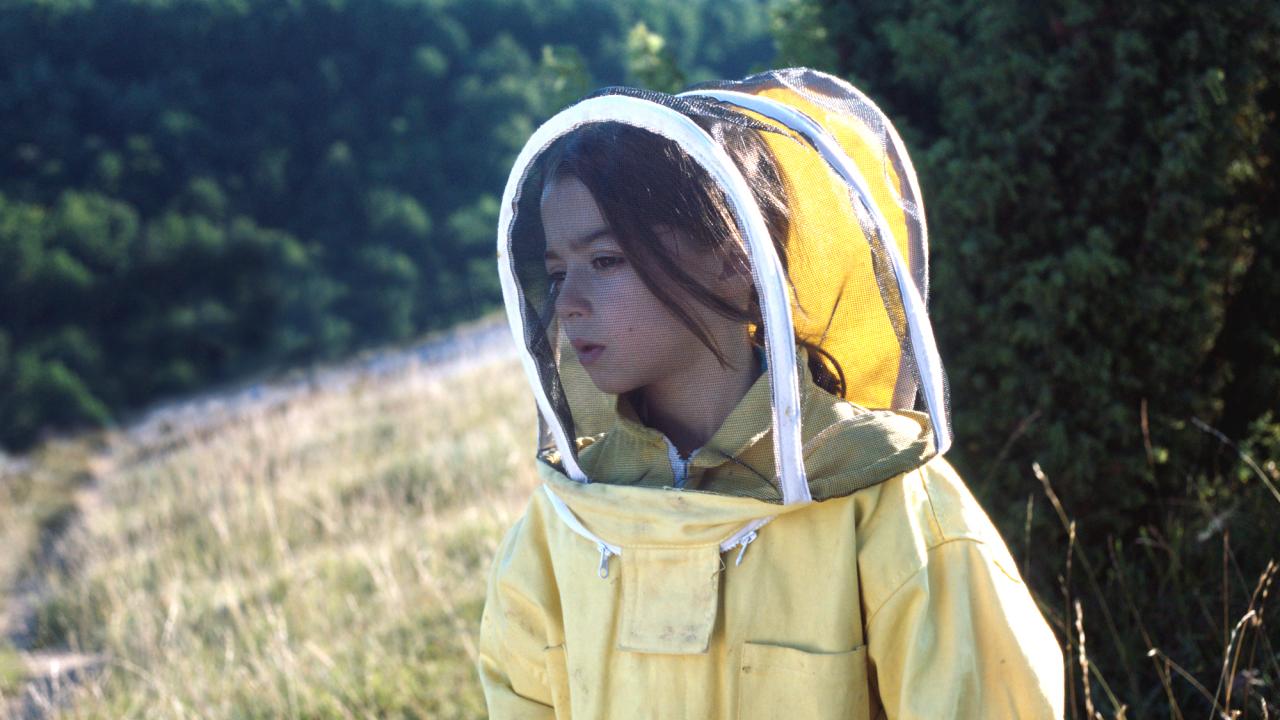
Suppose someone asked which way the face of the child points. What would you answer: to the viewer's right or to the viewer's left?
to the viewer's left

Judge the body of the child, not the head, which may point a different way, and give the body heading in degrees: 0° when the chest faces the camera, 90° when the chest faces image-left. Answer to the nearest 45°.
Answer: approximately 45°
